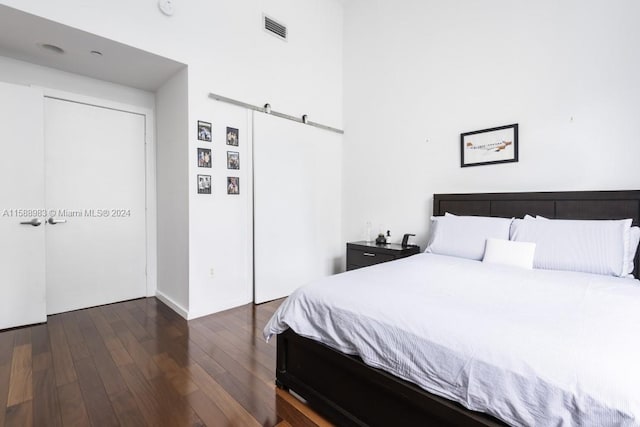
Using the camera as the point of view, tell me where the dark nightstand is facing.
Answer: facing the viewer and to the left of the viewer

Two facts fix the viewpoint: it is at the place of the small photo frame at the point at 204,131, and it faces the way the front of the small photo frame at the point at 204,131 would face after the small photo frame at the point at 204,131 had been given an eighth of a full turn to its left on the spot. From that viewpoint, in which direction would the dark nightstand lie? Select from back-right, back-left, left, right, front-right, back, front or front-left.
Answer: front

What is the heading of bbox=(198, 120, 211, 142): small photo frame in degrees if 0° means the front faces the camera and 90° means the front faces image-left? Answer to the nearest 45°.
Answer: approximately 315°

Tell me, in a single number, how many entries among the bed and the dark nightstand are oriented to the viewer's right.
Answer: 0

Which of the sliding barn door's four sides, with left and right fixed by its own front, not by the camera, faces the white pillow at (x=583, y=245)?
front

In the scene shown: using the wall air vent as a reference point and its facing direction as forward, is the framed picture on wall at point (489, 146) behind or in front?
in front

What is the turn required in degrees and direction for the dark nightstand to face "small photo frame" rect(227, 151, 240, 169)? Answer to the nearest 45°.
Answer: approximately 45° to its right

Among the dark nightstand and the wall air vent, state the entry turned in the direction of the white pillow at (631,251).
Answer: the wall air vent
